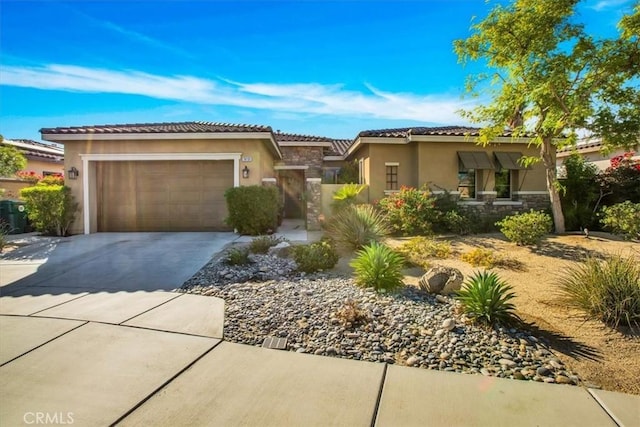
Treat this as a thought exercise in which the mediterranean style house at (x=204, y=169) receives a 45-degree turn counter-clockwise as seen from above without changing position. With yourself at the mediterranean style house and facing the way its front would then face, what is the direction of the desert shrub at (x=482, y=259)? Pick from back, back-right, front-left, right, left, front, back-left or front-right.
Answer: front

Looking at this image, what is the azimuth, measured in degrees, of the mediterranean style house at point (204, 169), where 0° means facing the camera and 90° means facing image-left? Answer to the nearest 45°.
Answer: approximately 0°

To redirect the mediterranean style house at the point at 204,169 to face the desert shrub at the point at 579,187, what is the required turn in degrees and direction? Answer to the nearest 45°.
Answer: approximately 90° to its left

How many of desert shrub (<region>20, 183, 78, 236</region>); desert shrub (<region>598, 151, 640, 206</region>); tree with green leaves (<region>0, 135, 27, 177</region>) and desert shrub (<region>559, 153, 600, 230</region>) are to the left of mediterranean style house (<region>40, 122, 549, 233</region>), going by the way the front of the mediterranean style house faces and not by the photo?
2

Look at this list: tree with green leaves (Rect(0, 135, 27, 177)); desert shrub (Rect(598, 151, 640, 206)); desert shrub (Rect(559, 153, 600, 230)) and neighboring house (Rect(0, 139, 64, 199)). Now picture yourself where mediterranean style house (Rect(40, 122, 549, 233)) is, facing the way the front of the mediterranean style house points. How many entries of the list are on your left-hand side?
2

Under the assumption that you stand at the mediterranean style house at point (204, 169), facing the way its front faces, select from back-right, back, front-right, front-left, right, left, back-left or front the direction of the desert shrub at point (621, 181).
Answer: left

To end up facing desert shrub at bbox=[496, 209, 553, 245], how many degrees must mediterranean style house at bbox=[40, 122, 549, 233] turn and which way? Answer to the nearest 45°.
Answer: approximately 45° to its left

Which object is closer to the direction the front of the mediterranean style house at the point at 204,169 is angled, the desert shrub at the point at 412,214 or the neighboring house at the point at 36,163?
the desert shrub

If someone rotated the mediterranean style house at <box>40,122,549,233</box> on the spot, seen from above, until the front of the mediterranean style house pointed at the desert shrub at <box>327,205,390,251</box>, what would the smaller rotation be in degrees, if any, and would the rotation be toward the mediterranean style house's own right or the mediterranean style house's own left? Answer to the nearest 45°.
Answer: approximately 45° to the mediterranean style house's own left

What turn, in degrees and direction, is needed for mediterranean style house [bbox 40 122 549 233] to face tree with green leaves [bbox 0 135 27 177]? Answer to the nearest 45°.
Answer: approximately 90° to its right

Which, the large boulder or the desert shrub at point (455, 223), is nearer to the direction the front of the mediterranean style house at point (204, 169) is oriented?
the large boulder

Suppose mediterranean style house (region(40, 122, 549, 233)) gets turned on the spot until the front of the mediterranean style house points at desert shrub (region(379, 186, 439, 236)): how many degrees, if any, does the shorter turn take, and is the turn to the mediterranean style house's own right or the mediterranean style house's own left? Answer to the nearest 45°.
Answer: approximately 90° to the mediterranean style house's own left

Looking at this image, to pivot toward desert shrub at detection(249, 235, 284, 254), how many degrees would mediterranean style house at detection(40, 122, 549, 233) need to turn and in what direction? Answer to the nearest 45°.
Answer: approximately 45° to its left

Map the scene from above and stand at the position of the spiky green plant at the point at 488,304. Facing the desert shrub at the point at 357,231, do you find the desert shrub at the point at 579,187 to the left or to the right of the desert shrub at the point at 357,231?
right

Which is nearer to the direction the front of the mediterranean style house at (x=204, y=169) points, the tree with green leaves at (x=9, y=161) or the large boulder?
the large boulder

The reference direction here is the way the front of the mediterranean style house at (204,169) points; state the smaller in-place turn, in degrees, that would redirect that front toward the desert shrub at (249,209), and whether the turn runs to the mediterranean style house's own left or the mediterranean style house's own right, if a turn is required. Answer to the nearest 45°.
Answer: approximately 45° to the mediterranean style house's own left

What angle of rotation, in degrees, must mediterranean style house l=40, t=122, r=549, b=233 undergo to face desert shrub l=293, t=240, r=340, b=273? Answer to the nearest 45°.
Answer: approximately 45° to its left
